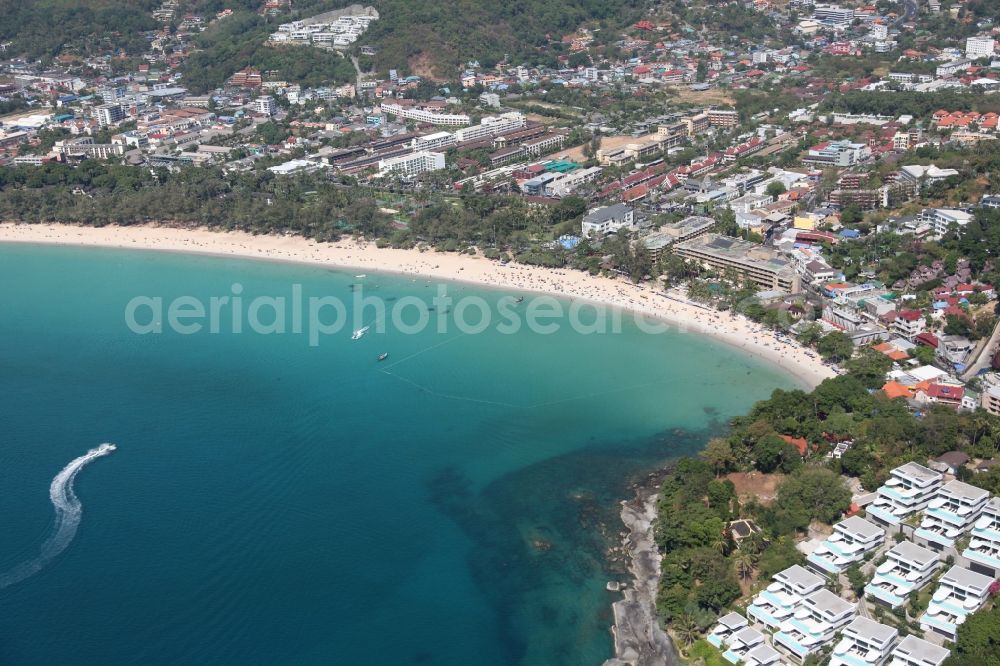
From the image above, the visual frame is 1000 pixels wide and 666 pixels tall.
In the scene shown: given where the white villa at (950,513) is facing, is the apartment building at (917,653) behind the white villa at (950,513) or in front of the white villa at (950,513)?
in front

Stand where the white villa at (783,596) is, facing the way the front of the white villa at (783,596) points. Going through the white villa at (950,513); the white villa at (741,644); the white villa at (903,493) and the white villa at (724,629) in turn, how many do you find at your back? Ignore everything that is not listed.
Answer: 2

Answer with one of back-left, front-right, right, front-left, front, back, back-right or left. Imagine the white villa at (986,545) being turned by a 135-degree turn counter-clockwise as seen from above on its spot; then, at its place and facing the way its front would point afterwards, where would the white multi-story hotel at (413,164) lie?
back-left

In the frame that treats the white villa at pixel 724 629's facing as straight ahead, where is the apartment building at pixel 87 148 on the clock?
The apartment building is roughly at 3 o'clock from the white villa.

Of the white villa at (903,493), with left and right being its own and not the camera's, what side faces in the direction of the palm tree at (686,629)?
front

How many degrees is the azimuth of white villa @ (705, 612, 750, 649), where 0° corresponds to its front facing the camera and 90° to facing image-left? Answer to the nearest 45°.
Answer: approximately 45°

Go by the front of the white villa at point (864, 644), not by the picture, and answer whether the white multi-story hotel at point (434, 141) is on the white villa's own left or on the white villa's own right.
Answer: on the white villa's own right

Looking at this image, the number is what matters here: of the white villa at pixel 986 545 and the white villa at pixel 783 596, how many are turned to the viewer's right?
0

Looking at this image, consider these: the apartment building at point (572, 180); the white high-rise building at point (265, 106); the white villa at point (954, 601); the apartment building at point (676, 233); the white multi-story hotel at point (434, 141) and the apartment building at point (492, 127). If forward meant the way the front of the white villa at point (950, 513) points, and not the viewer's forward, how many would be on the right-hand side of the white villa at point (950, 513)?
5

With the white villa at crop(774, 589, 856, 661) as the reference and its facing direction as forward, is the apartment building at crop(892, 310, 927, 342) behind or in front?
behind

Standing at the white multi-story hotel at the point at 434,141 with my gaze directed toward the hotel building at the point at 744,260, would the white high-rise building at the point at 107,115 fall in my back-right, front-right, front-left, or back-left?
back-right

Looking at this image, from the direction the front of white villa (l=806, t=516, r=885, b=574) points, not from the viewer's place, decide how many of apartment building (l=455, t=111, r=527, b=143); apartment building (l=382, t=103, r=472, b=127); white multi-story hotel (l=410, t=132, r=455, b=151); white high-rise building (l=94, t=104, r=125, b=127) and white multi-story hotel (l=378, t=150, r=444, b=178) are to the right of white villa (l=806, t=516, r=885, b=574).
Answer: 5

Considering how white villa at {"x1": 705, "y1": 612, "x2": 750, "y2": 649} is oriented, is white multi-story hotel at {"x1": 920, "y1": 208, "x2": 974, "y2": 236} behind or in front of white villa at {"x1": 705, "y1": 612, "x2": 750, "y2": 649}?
behind

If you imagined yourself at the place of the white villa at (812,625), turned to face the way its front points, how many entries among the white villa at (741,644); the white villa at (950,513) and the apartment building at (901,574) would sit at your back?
2
